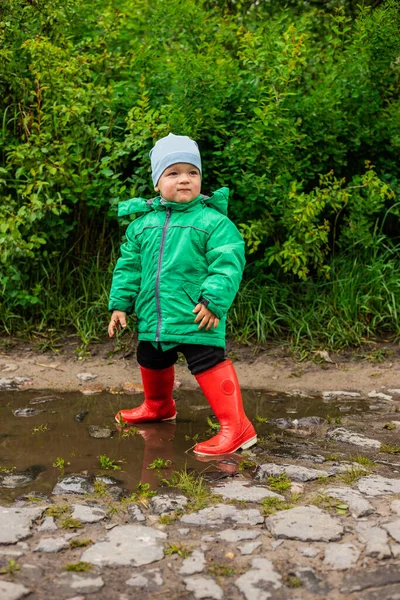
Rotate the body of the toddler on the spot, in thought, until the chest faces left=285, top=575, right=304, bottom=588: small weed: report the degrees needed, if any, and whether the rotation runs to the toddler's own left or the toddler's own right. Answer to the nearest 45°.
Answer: approximately 45° to the toddler's own left

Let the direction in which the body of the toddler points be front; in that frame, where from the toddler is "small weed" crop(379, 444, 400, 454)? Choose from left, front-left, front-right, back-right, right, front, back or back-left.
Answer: back-left

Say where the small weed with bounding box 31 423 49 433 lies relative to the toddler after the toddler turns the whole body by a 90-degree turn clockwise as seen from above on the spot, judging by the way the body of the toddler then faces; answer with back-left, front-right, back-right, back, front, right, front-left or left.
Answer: front-left

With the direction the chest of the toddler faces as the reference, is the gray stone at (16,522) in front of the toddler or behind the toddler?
in front

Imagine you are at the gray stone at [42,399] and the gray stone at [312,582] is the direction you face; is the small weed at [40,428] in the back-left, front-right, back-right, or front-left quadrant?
front-right

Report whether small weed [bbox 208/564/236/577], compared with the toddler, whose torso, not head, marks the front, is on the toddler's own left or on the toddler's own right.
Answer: on the toddler's own left

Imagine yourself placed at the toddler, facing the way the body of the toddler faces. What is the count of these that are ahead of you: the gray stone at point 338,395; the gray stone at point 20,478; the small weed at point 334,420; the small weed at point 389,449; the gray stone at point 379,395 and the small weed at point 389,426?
1

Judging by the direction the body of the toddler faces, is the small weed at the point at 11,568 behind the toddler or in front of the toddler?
in front

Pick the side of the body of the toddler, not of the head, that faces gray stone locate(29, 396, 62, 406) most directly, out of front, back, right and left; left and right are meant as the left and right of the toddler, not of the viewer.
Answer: right

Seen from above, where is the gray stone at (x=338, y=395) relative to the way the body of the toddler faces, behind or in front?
behind

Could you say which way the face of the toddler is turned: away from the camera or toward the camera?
toward the camera

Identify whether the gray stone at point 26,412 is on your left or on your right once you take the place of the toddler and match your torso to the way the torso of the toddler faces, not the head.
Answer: on your right

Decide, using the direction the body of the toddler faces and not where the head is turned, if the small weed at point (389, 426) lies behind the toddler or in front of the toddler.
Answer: behind

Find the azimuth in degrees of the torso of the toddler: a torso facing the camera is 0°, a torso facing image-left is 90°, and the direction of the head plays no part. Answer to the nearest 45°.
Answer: approximately 45°
